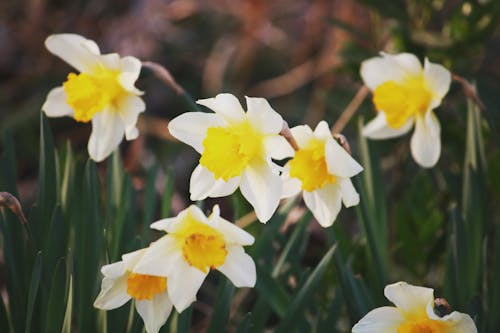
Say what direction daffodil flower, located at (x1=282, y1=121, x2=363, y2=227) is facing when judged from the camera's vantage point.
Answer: facing the viewer and to the left of the viewer

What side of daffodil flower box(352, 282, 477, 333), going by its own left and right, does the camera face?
front

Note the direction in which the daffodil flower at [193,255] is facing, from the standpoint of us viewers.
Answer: facing the viewer and to the right of the viewer

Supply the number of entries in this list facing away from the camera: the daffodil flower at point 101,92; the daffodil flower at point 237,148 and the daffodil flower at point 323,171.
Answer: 0

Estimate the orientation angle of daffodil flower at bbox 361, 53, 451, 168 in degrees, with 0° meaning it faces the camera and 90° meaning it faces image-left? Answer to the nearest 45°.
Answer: approximately 45°

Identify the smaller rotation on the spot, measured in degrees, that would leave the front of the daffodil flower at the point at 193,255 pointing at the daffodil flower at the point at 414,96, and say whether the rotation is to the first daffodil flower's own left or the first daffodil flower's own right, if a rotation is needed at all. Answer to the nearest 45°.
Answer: approximately 90° to the first daffodil flower's own left

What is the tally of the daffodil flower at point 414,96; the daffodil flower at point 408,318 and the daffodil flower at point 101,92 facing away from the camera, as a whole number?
0
